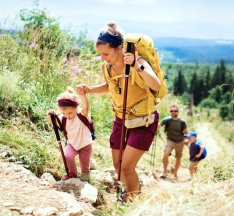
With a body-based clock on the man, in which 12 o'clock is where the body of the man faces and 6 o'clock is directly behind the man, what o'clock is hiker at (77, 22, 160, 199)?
The hiker is roughly at 12 o'clock from the man.

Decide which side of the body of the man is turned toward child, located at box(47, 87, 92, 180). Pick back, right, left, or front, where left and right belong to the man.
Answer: front

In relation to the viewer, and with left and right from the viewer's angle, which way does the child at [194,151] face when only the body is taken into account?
facing the viewer and to the left of the viewer

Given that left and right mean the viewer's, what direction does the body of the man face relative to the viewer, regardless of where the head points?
facing the viewer

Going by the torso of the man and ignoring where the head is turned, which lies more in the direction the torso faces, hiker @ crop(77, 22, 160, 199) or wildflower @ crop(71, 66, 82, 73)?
the hiker

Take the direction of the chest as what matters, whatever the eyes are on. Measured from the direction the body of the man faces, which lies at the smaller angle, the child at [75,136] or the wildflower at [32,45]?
the child

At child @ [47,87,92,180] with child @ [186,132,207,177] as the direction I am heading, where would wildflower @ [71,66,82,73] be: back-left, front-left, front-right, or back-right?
front-left

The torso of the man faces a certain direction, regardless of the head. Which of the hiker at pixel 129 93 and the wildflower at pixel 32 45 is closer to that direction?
the hiker

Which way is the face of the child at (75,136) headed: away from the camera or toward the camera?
toward the camera

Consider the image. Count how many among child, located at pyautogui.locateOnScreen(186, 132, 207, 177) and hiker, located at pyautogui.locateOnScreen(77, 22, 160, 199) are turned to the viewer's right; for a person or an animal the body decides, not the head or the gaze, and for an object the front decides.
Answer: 0

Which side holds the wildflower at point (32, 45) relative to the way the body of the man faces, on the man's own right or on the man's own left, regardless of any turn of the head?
on the man's own right

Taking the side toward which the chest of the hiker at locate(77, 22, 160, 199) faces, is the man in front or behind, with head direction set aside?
behind

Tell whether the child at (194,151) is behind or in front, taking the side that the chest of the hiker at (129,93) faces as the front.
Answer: behind

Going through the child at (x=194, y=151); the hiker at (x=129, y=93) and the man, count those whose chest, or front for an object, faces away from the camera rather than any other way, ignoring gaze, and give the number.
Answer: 0

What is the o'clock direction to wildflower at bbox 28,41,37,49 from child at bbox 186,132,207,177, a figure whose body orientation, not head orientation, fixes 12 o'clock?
The wildflower is roughly at 1 o'clock from the child.
